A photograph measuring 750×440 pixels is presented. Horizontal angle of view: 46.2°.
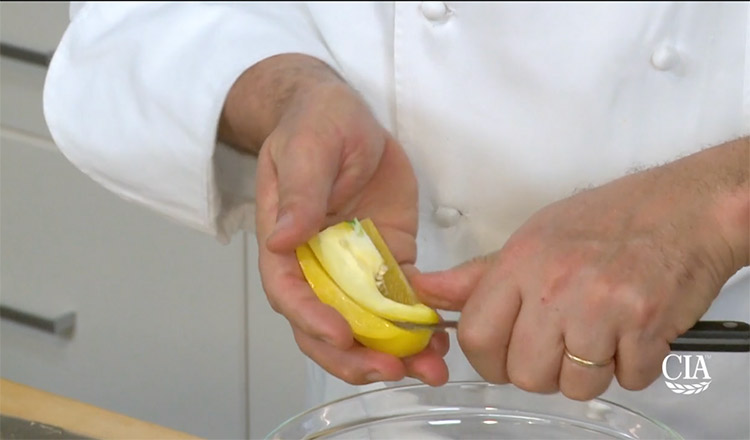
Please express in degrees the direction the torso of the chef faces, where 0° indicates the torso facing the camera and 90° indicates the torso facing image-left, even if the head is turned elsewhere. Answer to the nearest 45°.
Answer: approximately 0°

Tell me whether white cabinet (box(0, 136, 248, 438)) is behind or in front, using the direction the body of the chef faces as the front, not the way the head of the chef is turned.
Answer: behind
